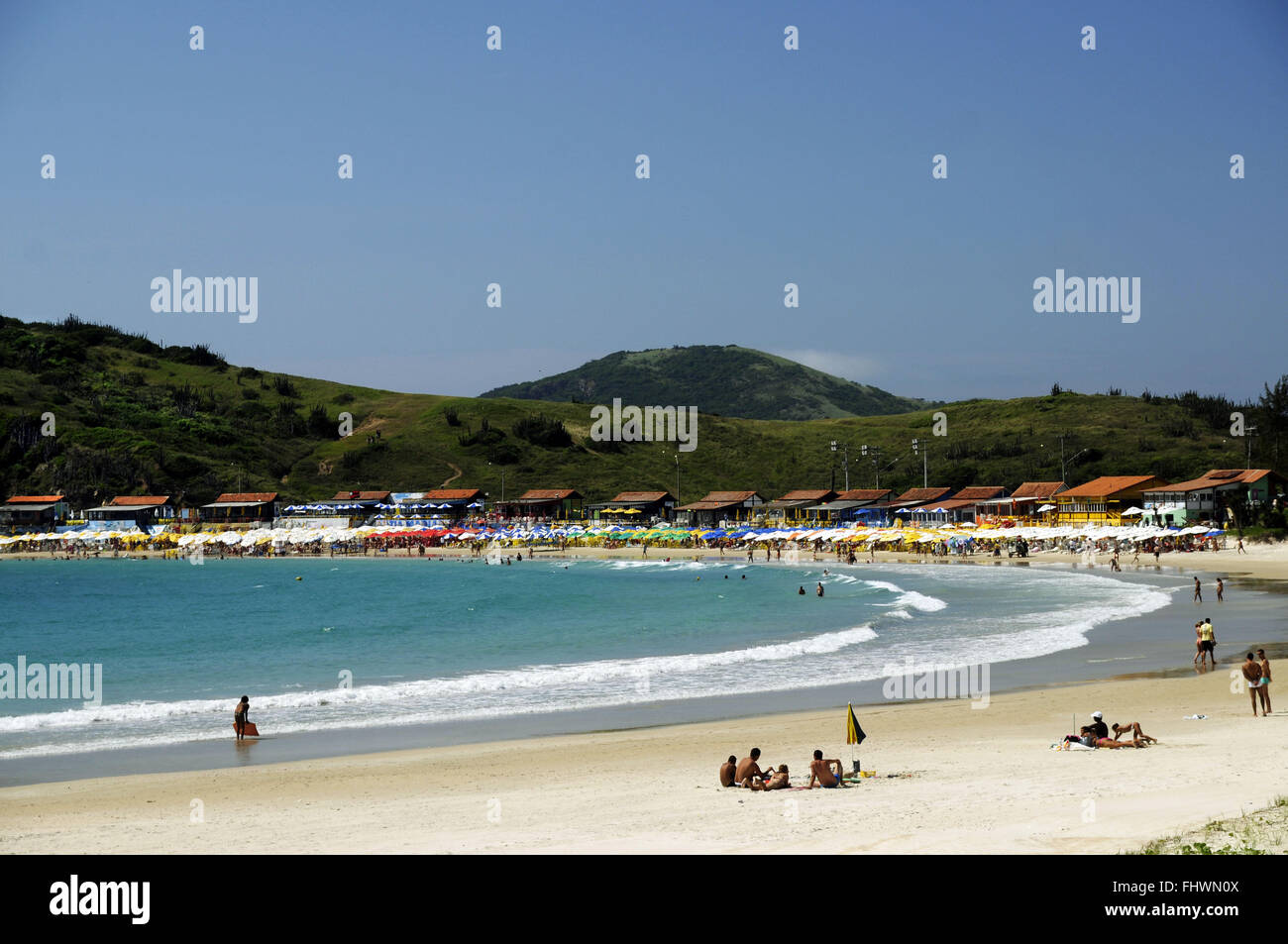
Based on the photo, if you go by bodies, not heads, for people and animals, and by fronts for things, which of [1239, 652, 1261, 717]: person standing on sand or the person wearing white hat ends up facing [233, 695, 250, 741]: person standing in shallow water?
the person wearing white hat

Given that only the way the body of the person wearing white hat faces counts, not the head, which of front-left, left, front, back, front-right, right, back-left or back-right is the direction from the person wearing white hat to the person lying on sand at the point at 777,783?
front-left

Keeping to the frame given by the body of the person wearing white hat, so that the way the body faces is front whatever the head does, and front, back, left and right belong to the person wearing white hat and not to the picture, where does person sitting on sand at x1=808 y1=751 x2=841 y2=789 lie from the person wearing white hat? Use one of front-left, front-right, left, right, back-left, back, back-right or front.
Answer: front-left

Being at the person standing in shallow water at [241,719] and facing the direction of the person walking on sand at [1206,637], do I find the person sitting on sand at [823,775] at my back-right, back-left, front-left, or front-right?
front-right

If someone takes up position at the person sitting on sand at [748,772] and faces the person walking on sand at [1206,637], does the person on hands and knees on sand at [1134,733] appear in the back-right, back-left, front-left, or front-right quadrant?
front-right
